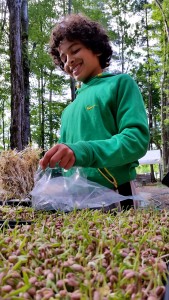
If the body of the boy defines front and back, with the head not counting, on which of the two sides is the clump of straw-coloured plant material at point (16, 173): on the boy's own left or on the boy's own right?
on the boy's own right

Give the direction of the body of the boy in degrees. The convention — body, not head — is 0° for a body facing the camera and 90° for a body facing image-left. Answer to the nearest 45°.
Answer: approximately 45°
